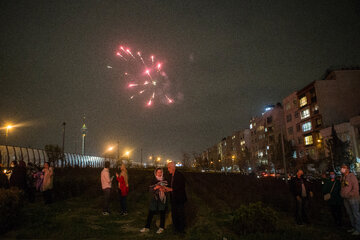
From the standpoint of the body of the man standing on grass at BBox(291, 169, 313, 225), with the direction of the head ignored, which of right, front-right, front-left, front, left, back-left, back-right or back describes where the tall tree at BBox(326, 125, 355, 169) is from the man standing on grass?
back

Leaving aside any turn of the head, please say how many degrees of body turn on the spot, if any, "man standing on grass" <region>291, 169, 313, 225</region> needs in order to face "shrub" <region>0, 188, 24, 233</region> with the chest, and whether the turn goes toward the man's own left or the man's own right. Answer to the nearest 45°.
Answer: approximately 45° to the man's own right

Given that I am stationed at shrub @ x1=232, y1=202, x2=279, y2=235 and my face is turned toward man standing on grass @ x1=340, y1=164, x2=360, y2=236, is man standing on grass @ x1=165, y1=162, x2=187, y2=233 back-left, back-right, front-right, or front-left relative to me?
back-left

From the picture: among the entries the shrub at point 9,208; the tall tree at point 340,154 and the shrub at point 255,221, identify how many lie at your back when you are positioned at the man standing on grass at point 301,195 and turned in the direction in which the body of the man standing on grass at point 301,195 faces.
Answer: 1

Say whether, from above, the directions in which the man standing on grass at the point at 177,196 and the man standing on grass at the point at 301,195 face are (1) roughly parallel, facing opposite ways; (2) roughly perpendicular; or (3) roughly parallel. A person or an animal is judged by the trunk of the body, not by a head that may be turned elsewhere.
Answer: roughly perpendicular

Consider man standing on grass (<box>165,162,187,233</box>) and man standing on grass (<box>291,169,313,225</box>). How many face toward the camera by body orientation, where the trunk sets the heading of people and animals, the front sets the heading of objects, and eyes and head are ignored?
1

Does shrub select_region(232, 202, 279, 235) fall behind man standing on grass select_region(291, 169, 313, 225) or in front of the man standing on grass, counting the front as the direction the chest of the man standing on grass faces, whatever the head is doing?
in front

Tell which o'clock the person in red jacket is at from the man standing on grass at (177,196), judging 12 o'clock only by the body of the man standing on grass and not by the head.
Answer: The person in red jacket is roughly at 2 o'clock from the man standing on grass.
